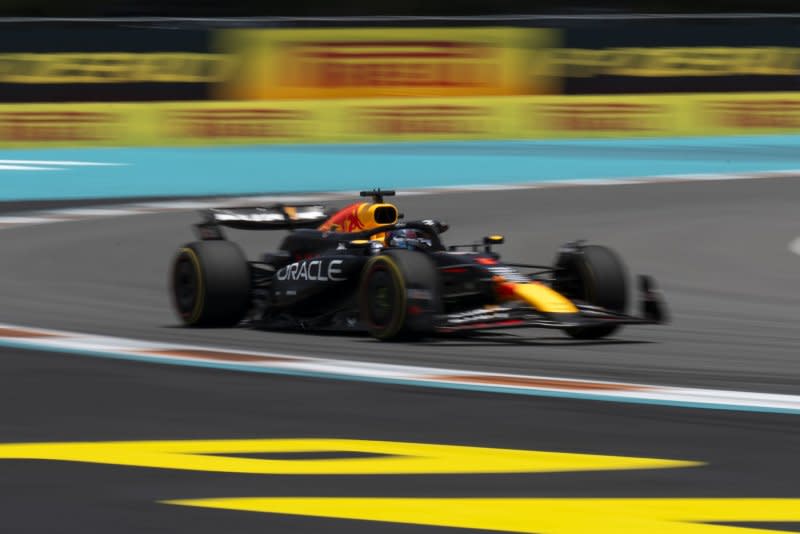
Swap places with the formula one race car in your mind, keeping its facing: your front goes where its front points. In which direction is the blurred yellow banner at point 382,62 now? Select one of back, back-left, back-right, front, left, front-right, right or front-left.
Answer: back-left

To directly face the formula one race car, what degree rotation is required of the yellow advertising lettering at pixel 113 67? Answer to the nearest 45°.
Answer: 0° — it already faces it

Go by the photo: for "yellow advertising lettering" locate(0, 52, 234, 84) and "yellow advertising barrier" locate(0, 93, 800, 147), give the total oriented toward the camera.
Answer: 2

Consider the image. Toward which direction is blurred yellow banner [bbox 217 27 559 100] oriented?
toward the camera

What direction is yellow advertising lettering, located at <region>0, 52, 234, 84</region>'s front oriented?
toward the camera

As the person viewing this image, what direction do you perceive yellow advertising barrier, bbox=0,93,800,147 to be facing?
facing the viewer

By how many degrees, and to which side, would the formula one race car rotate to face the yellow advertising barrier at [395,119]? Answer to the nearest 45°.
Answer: approximately 135° to its left

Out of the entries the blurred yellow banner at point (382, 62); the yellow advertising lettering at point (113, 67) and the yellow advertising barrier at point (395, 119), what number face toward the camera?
3

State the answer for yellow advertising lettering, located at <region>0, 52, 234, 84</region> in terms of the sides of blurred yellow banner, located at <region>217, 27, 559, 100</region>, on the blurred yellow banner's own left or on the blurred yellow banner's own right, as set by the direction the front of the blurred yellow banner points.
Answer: on the blurred yellow banner's own right

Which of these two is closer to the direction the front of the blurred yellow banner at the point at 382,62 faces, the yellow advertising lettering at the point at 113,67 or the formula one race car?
the formula one race car

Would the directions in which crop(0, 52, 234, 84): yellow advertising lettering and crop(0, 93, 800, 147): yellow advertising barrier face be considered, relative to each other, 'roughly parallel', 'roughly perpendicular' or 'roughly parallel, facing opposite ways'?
roughly parallel

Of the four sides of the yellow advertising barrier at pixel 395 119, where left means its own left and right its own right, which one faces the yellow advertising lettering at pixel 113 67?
right

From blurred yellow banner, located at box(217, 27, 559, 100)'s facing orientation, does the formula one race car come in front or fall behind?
in front
